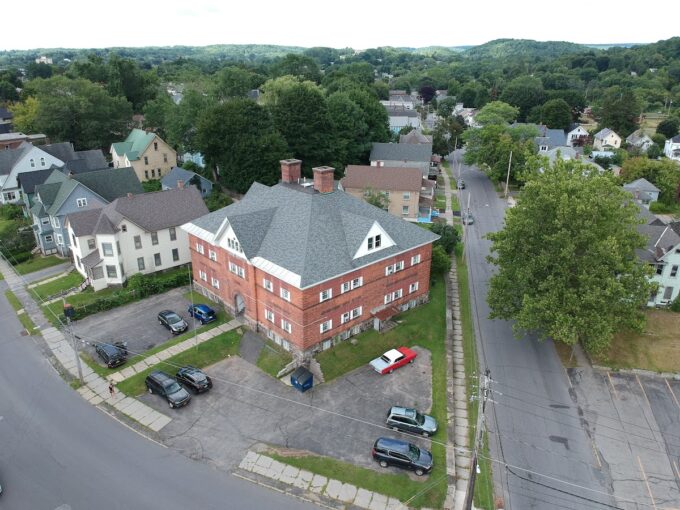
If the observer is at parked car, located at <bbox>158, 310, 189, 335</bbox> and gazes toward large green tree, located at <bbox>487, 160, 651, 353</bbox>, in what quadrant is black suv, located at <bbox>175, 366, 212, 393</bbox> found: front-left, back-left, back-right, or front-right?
front-right

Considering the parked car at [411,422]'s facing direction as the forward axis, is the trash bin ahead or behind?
behind

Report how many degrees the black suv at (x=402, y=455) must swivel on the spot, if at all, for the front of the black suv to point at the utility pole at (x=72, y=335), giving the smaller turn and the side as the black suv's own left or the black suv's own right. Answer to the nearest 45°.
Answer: approximately 135° to the black suv's own right

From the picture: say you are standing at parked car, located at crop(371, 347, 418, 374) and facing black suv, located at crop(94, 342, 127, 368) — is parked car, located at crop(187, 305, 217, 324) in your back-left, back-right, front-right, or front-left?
front-right

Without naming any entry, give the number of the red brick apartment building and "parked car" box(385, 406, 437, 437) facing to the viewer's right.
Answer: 1

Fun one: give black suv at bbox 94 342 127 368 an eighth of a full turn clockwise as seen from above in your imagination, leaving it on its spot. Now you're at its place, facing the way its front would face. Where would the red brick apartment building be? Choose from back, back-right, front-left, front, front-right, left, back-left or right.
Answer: front-right

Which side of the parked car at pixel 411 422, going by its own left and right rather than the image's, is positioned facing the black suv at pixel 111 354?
back

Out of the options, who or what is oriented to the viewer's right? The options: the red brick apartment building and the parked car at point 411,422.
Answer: the parked car

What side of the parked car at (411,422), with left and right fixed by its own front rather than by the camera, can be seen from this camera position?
right

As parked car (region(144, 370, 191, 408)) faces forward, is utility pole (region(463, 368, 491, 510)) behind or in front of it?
in front

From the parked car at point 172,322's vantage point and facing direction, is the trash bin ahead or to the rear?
ahead

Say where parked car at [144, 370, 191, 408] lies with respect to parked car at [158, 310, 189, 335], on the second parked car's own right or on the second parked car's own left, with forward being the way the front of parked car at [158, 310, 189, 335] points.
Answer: on the second parked car's own right

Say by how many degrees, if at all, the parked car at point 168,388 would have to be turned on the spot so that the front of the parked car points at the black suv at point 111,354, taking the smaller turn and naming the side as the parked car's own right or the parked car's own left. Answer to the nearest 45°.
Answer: approximately 180°
